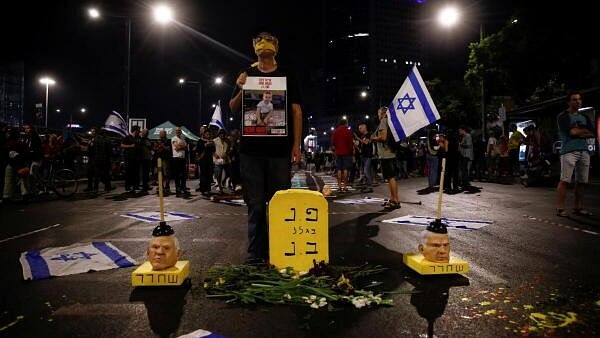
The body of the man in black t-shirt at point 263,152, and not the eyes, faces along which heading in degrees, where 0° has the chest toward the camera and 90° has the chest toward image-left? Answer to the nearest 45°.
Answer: approximately 0°

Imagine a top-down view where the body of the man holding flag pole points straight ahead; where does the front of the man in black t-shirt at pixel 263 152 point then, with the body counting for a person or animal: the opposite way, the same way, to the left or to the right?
to the left

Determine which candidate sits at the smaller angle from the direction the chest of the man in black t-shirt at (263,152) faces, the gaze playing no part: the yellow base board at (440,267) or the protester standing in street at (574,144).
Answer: the yellow base board

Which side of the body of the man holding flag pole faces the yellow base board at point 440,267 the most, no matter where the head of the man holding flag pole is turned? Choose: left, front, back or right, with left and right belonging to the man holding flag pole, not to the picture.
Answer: left

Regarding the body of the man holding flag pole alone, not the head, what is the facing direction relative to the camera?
to the viewer's left

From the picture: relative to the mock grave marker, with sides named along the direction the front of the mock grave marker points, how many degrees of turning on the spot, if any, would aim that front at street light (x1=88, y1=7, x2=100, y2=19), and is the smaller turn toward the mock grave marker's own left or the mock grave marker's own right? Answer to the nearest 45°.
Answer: approximately 135° to the mock grave marker's own right

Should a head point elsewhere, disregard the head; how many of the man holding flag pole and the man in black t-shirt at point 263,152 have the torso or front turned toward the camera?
1

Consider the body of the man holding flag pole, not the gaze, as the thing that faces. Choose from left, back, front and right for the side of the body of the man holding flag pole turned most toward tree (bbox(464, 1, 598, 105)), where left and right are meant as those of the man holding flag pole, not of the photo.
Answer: right

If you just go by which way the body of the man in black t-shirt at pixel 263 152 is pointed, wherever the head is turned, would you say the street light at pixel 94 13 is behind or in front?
behind

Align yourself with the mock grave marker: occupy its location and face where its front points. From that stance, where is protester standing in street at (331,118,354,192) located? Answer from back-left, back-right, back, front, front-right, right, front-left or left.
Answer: back

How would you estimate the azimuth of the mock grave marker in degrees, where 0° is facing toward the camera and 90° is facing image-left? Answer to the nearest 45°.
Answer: approximately 0°
